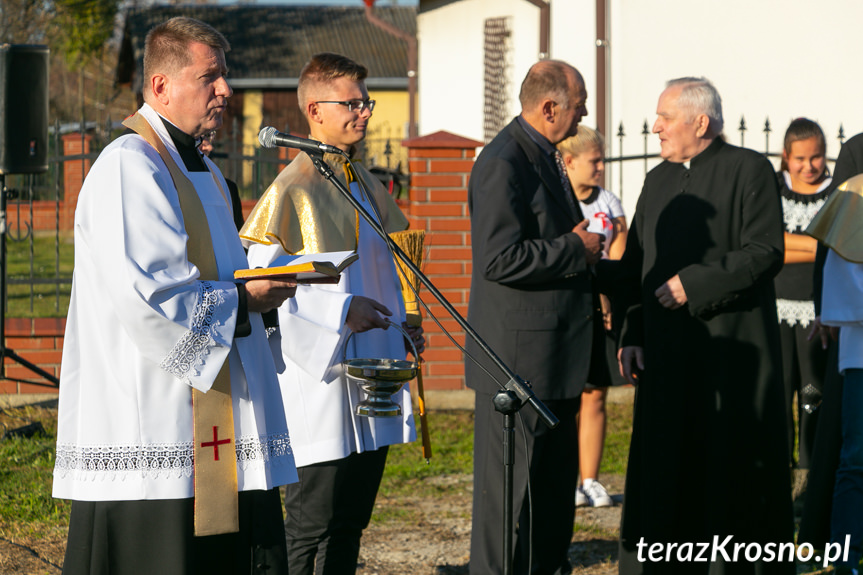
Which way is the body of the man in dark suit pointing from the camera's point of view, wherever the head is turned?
to the viewer's right

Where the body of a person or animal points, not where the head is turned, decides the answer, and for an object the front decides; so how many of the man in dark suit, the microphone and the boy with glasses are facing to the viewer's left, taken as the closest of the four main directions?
1

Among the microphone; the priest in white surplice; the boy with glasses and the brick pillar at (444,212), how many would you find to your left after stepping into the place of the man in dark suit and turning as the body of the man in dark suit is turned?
1

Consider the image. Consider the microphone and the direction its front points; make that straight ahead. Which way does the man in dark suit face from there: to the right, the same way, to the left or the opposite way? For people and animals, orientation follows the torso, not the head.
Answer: the opposite way

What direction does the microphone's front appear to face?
to the viewer's left

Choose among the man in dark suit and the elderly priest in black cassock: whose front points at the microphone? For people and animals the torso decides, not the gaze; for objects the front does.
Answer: the elderly priest in black cassock

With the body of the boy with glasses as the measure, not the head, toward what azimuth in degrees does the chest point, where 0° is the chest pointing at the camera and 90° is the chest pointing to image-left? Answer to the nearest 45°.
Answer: approximately 315°

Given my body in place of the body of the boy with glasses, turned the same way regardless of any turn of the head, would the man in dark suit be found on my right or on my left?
on my left

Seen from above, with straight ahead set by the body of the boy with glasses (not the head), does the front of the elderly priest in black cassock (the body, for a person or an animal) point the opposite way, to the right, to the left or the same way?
to the right

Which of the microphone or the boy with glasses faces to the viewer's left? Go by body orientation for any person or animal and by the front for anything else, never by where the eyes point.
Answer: the microphone

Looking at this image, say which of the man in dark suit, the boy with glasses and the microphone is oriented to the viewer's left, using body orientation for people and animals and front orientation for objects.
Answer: the microphone

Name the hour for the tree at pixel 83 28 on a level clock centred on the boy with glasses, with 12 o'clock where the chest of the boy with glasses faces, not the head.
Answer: The tree is roughly at 7 o'clock from the boy with glasses.

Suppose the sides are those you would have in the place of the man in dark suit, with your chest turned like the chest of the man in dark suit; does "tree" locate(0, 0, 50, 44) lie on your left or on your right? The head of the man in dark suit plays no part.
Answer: on your left

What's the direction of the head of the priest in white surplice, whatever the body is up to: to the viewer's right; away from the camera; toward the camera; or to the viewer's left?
to the viewer's right

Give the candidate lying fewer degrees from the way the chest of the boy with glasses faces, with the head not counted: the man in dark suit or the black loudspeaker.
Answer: the man in dark suit

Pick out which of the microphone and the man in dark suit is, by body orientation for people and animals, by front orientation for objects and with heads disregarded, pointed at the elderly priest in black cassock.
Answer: the man in dark suit

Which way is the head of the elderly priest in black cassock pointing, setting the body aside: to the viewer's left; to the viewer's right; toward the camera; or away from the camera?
to the viewer's left
